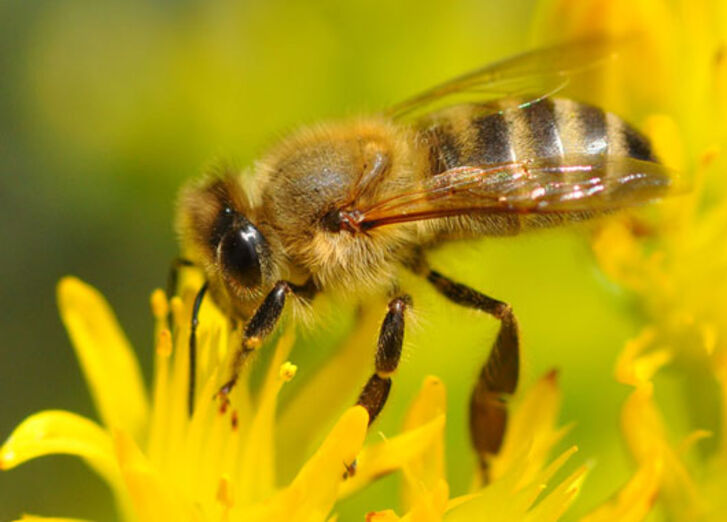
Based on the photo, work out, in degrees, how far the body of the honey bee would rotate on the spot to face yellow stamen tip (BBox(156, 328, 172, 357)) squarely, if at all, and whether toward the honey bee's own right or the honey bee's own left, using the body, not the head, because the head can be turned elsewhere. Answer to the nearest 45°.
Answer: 0° — it already faces it

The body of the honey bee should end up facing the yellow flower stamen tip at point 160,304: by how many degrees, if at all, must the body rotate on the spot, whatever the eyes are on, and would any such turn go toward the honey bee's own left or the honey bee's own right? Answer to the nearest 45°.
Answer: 0° — it already faces it

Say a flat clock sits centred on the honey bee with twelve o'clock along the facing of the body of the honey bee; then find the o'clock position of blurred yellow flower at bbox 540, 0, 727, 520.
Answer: The blurred yellow flower is roughly at 5 o'clock from the honey bee.

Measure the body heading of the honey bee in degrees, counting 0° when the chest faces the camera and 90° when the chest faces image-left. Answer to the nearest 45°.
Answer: approximately 90°

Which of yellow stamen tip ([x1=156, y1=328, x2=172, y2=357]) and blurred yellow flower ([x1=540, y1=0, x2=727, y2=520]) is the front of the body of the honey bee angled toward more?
the yellow stamen tip
